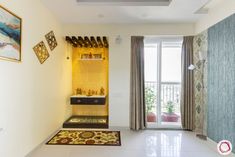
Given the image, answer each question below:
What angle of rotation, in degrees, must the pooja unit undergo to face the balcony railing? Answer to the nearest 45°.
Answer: approximately 45° to its left

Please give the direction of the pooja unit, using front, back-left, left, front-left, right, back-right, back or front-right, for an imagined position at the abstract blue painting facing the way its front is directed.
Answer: front-left

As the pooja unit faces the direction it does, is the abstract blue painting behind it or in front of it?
in front

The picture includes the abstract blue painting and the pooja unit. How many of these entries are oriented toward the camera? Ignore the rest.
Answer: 1

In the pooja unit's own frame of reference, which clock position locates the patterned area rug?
The patterned area rug is roughly at 12 o'clock from the pooja unit.

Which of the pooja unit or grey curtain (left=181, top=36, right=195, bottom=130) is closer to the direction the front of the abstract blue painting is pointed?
the grey curtain

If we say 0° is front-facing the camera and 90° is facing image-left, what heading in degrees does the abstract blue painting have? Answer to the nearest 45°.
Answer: approximately 270°

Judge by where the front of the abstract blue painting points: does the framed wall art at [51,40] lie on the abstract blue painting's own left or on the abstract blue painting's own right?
on the abstract blue painting's own left

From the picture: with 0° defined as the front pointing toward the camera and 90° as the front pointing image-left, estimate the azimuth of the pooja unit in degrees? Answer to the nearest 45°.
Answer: approximately 0°

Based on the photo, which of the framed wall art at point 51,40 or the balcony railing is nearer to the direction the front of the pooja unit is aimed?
the framed wall art

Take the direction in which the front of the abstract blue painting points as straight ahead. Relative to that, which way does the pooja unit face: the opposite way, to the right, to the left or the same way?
to the right
